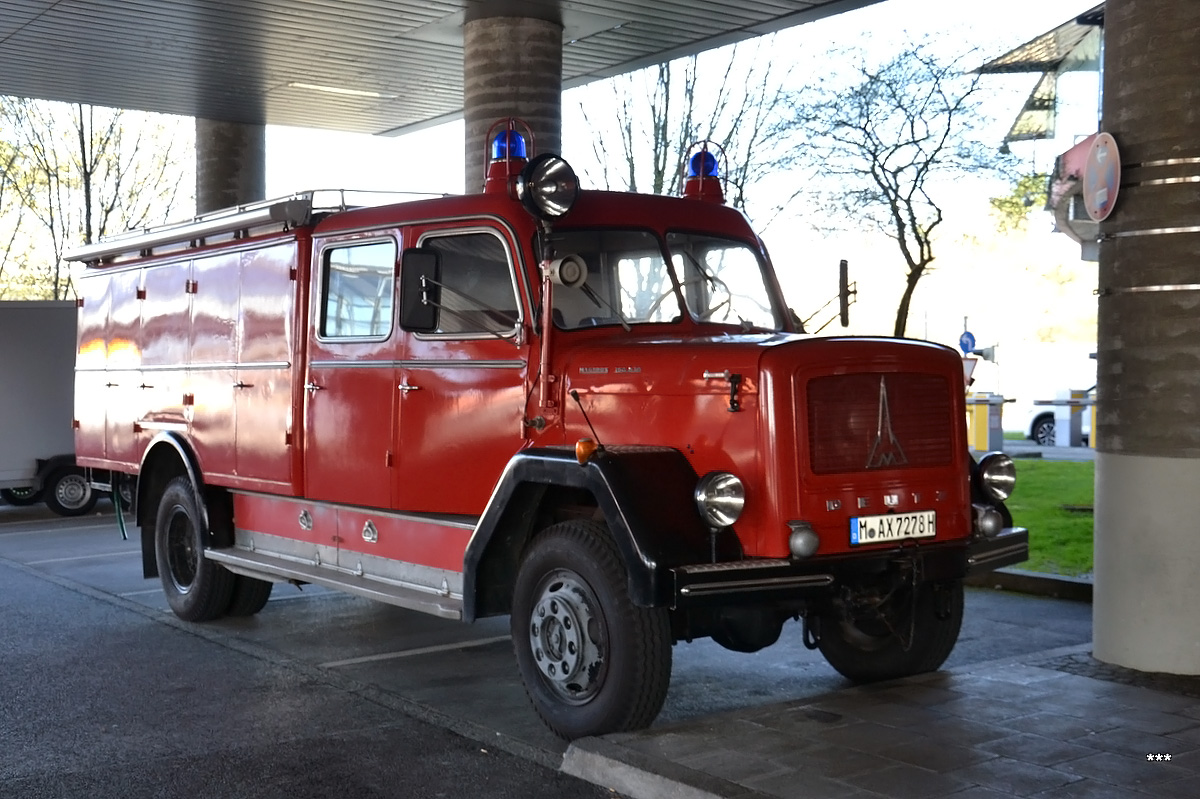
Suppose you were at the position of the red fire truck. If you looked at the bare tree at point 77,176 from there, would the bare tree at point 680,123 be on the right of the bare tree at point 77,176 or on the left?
right

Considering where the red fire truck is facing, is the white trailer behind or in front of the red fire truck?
behind

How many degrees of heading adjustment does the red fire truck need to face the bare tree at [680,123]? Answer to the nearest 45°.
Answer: approximately 135° to its left

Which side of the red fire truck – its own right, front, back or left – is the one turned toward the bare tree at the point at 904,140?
left

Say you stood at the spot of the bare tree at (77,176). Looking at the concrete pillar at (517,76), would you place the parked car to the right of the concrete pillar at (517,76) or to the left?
left

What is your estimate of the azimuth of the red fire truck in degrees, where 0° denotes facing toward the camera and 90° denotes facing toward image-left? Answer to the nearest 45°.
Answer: approximately 315°

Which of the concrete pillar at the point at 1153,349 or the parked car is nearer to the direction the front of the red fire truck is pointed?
the concrete pillar

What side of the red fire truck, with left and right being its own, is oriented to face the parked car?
left

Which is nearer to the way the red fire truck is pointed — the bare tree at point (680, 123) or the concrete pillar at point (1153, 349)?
the concrete pillar

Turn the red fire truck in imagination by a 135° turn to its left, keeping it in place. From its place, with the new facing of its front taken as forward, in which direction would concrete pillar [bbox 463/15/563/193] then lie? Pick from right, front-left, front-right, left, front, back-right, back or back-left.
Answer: front

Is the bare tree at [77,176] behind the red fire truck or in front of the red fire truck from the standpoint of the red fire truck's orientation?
behind
